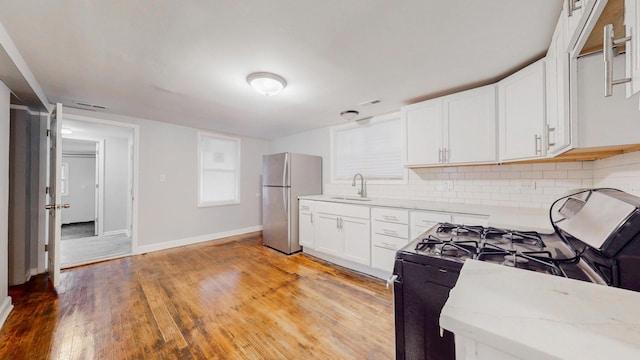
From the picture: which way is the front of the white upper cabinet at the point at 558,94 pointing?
to the viewer's left

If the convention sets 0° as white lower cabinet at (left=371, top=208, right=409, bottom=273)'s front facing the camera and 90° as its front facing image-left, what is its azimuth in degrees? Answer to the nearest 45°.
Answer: approximately 45°

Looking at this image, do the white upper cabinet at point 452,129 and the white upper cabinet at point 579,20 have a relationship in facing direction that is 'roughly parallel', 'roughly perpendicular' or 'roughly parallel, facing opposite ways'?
roughly perpendicular

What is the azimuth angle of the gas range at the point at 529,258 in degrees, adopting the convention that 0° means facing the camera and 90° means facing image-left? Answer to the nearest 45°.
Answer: approximately 90°

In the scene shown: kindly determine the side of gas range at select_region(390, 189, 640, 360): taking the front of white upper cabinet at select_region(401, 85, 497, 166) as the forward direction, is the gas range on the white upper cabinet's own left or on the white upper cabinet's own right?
on the white upper cabinet's own left

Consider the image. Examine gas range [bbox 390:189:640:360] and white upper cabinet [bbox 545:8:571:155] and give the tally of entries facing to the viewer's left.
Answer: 2

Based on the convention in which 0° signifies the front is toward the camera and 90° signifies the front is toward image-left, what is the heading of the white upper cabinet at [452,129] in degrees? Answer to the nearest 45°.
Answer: approximately 45°
